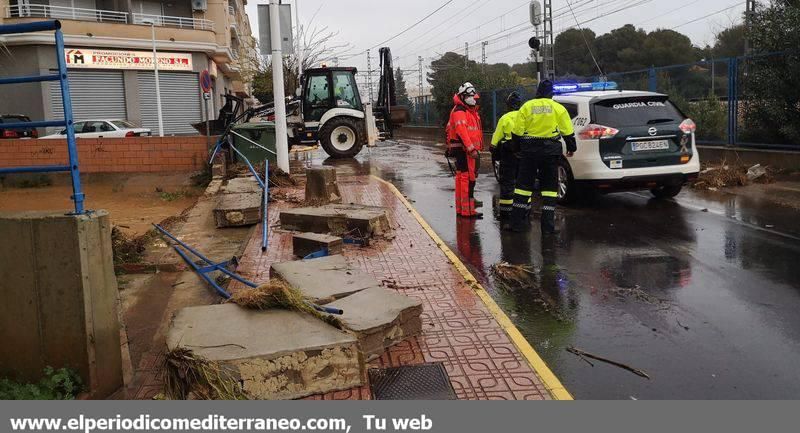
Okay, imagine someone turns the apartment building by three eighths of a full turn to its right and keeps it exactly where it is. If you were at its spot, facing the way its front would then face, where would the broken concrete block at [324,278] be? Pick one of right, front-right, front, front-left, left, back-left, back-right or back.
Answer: back-left

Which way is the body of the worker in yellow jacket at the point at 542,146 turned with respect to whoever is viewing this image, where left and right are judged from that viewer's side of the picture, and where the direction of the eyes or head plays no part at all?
facing away from the viewer

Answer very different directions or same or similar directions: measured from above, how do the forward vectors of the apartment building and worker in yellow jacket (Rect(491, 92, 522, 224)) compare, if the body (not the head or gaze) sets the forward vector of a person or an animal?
very different directions

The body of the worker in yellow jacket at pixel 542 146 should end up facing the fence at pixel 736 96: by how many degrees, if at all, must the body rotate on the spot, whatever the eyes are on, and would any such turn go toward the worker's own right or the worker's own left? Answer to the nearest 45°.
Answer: approximately 45° to the worker's own right

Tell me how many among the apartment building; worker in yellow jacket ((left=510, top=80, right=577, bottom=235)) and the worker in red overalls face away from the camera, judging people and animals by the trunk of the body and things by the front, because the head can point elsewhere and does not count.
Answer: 1

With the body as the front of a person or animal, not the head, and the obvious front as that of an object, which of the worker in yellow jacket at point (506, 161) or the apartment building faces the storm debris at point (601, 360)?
the apartment building

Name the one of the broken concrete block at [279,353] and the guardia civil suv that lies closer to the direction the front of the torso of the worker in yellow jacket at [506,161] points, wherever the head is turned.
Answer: the guardia civil suv

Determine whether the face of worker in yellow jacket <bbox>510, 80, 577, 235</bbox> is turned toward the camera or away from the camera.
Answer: away from the camera

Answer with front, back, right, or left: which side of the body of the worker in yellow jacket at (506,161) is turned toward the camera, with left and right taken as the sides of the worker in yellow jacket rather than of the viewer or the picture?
back

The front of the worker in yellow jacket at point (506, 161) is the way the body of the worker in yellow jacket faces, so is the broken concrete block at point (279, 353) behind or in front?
behind

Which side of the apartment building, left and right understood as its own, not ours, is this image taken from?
front

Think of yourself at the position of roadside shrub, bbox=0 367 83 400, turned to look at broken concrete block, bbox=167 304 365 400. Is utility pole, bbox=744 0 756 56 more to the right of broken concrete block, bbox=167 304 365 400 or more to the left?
left

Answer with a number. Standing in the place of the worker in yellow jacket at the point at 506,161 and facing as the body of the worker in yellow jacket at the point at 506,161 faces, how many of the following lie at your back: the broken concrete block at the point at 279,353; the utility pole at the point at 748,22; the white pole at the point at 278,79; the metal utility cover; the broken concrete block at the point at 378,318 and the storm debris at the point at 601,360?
4
